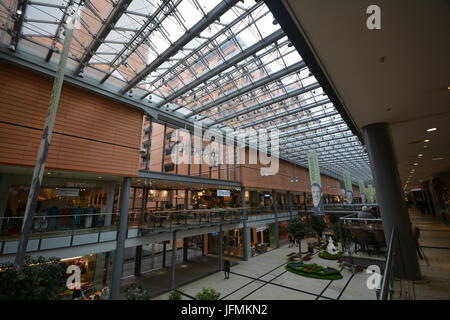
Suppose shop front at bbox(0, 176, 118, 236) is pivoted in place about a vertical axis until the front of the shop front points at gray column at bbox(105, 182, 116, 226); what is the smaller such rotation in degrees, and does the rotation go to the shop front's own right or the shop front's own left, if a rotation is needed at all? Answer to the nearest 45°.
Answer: approximately 45° to the shop front's own left

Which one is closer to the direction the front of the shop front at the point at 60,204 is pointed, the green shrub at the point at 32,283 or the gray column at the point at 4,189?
the green shrub

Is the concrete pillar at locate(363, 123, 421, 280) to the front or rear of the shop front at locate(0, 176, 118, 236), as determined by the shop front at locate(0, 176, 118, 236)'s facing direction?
to the front

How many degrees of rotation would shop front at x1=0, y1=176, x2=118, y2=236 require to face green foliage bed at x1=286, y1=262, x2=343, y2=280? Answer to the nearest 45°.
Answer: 0° — it already faces it

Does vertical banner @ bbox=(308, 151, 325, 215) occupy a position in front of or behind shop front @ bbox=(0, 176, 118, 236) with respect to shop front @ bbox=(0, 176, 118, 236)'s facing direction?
in front

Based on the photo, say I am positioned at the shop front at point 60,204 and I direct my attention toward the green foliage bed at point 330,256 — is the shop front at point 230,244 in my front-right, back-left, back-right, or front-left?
front-left

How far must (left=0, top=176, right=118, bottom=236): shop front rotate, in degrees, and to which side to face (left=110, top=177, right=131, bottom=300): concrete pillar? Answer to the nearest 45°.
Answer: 0° — it already faces it

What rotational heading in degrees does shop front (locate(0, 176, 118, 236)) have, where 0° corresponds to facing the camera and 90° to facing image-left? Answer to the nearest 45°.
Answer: approximately 315°

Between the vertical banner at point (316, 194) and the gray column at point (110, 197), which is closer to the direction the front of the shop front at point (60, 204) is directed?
the vertical banner

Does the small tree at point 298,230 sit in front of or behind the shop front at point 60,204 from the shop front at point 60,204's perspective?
in front

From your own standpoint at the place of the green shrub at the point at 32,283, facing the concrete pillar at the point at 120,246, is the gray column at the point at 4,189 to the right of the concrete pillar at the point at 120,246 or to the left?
left

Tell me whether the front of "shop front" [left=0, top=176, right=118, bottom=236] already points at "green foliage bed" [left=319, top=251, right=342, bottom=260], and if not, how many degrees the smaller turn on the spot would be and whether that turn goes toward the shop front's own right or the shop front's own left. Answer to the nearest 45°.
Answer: approximately 45° to the shop front's own left

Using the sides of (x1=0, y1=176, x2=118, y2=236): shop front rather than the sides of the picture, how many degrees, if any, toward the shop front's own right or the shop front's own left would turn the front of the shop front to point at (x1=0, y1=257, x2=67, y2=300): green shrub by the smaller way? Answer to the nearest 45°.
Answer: approximately 45° to the shop front's own right
